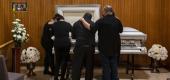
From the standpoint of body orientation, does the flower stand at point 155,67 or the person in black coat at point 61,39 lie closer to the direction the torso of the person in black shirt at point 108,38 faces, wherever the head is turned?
the flower stand

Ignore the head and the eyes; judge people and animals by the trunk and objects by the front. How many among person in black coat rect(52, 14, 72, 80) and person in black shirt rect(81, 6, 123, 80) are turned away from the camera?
2

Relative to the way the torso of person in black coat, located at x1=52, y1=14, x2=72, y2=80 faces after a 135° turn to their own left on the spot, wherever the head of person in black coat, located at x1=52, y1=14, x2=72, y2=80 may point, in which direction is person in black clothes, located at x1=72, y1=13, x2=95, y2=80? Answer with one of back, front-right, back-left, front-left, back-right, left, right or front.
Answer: left

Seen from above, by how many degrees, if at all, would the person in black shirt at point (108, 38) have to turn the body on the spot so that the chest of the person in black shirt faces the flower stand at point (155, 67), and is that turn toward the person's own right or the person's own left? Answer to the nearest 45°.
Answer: approximately 45° to the person's own right

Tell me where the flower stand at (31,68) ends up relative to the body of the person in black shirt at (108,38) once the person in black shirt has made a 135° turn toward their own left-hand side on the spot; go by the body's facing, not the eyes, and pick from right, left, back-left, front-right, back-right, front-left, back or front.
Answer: right

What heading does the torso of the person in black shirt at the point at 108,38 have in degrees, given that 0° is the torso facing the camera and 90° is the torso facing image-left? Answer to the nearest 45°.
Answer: approximately 180°

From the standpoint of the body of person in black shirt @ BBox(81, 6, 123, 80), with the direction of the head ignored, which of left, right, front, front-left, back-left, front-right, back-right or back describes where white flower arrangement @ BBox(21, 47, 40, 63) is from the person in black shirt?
front-left

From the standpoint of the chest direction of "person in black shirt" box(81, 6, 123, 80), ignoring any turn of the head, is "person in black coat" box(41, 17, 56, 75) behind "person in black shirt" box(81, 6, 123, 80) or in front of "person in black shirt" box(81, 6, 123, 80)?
in front

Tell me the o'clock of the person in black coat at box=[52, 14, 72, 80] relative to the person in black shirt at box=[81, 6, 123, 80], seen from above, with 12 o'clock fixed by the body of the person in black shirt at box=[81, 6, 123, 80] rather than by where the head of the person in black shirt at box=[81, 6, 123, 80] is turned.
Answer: the person in black coat at box=[52, 14, 72, 80] is roughly at 10 o'clock from the person in black shirt at box=[81, 6, 123, 80].

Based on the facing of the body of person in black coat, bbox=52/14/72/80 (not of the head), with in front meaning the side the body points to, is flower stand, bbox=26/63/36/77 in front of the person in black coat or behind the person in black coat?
in front

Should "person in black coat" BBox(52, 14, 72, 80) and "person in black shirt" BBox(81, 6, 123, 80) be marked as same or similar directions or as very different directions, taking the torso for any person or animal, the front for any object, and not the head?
same or similar directions

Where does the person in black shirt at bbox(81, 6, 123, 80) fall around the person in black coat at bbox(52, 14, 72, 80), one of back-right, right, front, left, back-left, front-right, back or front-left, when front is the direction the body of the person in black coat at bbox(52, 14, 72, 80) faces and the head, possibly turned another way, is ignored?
back-right

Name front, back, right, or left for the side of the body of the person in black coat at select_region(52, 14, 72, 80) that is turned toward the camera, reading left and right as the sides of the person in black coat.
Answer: back
